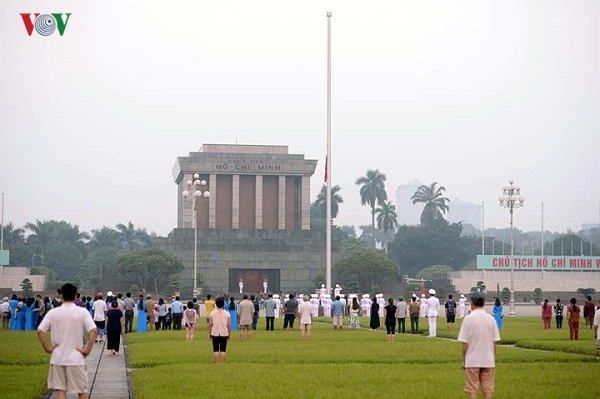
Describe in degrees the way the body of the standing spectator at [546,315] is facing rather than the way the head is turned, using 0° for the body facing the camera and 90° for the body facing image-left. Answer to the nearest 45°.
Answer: approximately 180°

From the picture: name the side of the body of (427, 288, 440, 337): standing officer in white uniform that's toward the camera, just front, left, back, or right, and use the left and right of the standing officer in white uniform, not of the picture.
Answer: back

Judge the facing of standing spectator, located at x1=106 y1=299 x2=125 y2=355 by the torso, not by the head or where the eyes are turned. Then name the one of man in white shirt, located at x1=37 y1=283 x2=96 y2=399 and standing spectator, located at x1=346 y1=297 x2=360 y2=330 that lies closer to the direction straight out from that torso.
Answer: the standing spectator

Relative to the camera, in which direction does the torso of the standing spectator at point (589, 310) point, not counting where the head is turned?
away from the camera

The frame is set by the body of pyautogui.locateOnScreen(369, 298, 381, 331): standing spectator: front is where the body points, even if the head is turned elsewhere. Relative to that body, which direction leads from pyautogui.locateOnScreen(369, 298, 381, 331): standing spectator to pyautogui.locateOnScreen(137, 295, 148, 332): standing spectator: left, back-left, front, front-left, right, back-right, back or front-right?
left

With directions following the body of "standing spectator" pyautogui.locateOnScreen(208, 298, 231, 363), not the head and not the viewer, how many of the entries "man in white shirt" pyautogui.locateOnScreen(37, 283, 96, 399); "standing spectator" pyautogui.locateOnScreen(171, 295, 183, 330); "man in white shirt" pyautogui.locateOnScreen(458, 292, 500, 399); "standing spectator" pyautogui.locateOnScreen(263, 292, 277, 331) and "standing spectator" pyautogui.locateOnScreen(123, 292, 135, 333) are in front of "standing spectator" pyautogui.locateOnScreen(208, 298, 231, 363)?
3

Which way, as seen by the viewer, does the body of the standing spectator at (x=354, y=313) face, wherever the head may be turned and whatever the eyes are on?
away from the camera

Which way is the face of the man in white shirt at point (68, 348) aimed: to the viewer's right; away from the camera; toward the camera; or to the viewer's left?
away from the camera

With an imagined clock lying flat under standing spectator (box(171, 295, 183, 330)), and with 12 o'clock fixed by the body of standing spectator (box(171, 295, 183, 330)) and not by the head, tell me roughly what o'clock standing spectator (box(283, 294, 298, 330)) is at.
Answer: standing spectator (box(283, 294, 298, 330)) is roughly at 3 o'clock from standing spectator (box(171, 295, 183, 330)).

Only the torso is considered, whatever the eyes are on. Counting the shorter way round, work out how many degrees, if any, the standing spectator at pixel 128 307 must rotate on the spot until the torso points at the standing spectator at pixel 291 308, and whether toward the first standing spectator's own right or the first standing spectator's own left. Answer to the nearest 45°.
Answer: approximately 90° to the first standing spectator's own right

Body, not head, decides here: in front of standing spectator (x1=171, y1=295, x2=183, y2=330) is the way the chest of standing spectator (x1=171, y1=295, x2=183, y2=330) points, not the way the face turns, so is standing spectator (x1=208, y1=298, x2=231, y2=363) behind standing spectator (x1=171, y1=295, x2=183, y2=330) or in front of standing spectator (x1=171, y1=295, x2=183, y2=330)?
behind

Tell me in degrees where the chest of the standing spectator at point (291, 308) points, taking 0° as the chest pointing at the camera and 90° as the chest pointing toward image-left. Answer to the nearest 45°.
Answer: approximately 180°

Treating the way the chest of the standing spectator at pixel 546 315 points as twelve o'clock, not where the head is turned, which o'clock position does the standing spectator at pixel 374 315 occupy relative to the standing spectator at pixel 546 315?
the standing spectator at pixel 374 315 is roughly at 8 o'clock from the standing spectator at pixel 546 315.

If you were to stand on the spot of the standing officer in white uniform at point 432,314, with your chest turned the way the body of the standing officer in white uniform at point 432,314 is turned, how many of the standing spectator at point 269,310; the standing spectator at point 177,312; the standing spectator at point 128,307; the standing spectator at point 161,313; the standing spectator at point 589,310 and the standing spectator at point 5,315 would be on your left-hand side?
5

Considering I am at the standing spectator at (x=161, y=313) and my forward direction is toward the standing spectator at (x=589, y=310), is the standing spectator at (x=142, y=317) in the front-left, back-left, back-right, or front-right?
back-right

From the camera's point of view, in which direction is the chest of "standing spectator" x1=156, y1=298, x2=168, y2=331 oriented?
away from the camera
